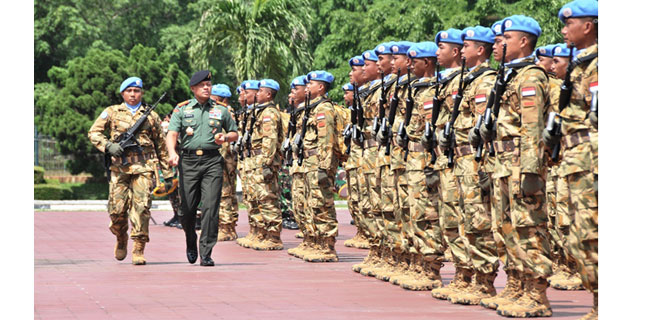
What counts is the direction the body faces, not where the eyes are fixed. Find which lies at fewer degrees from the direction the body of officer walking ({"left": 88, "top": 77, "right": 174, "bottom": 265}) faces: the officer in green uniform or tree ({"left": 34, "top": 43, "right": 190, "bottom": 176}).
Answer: the officer in green uniform

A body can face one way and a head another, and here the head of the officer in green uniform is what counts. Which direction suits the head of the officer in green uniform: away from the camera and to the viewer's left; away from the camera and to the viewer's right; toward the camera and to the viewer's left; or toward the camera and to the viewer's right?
toward the camera and to the viewer's right

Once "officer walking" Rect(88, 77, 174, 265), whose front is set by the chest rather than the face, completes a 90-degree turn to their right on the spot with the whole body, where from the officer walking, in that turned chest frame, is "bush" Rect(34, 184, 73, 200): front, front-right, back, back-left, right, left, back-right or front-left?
right

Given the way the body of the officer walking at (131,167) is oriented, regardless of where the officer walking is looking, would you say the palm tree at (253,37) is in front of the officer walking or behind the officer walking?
behind

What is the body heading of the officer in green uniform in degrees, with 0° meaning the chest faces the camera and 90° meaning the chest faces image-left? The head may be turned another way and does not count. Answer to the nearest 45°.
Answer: approximately 0°

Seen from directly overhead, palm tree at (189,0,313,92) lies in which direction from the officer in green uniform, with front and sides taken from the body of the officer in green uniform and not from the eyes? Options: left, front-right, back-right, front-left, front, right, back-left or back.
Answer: back

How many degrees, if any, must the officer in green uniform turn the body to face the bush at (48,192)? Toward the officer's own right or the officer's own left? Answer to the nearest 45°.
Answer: approximately 180°

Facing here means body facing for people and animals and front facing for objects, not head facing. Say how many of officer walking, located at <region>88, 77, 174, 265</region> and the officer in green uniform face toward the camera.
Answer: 2

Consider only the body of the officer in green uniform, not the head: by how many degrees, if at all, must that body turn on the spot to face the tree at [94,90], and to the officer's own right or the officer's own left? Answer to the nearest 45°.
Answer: approximately 180°

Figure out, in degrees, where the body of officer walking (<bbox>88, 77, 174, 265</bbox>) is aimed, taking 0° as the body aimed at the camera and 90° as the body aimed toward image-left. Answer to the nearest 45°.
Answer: approximately 0°
